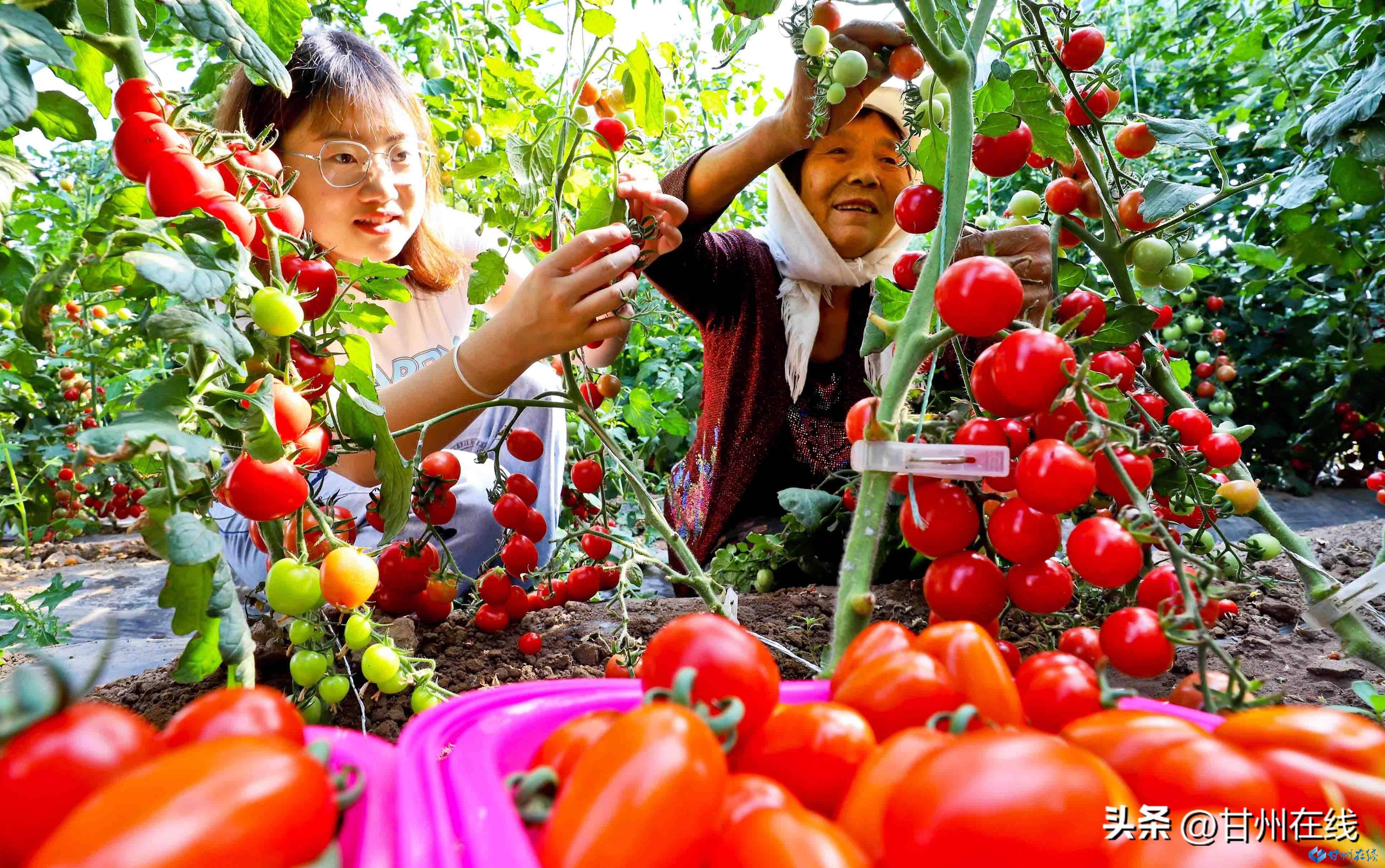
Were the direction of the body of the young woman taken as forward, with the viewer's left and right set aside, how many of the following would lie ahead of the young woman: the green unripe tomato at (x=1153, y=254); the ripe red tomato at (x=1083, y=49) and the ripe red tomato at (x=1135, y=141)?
3

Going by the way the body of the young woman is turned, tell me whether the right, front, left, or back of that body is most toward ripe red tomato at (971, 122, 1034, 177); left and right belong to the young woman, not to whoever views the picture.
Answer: front

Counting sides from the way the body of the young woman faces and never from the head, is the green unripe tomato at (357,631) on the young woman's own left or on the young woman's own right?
on the young woman's own right

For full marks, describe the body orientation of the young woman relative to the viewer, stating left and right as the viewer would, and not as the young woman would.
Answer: facing the viewer and to the right of the viewer

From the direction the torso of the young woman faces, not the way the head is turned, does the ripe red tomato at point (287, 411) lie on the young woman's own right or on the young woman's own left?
on the young woman's own right

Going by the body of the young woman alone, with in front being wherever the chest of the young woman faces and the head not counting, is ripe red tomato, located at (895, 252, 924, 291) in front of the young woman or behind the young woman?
in front

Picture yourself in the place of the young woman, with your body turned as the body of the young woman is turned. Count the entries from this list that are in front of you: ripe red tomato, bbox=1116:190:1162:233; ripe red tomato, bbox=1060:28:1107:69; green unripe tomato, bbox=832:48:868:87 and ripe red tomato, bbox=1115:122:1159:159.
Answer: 4

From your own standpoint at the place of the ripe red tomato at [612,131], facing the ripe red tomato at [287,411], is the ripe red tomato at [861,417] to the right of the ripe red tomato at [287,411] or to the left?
left

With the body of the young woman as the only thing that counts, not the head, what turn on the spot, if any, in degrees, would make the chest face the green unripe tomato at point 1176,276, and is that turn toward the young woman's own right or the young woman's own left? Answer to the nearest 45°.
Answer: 0° — they already face it

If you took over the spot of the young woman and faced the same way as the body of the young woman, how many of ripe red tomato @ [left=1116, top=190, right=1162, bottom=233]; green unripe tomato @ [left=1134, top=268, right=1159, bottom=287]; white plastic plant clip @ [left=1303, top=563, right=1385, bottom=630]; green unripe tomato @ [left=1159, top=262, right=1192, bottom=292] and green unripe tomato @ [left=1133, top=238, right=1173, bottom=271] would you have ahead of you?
5

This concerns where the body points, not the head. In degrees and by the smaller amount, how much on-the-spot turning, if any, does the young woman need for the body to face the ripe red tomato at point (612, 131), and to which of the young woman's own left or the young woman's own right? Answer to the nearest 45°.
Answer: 0° — they already face it

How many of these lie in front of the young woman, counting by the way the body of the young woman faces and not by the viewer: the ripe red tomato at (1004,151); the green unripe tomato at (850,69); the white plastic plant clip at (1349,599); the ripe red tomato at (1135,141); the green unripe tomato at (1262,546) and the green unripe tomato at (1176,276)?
6

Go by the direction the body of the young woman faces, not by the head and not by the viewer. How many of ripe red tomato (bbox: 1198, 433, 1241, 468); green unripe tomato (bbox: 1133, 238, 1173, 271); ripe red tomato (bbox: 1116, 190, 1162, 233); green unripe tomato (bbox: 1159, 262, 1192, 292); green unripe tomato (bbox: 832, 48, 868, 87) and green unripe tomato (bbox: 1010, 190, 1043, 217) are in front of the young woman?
6

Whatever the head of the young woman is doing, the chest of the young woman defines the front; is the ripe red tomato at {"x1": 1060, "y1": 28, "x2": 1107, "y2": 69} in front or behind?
in front

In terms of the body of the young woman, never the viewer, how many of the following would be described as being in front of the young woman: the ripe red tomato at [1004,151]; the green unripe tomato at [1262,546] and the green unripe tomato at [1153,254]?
3

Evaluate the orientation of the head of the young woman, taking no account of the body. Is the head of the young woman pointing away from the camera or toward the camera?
toward the camera

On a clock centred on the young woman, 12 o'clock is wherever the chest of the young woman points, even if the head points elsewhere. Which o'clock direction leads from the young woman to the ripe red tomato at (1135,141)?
The ripe red tomato is roughly at 12 o'clock from the young woman.

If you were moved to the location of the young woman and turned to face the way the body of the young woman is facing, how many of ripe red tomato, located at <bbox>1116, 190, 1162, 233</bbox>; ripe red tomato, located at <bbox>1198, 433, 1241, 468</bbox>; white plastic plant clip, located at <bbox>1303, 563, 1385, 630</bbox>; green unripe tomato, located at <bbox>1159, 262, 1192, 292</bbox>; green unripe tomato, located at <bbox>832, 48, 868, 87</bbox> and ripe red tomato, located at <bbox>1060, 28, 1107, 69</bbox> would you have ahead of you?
6

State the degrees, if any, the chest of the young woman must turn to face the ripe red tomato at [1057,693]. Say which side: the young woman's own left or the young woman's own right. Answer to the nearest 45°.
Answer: approximately 45° to the young woman's own right

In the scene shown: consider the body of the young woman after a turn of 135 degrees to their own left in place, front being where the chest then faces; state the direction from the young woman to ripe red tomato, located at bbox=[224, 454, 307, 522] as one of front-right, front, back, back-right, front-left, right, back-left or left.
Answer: back

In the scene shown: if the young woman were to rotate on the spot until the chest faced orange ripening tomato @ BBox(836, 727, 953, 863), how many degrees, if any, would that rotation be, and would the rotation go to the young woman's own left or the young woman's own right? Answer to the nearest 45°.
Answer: approximately 45° to the young woman's own right
